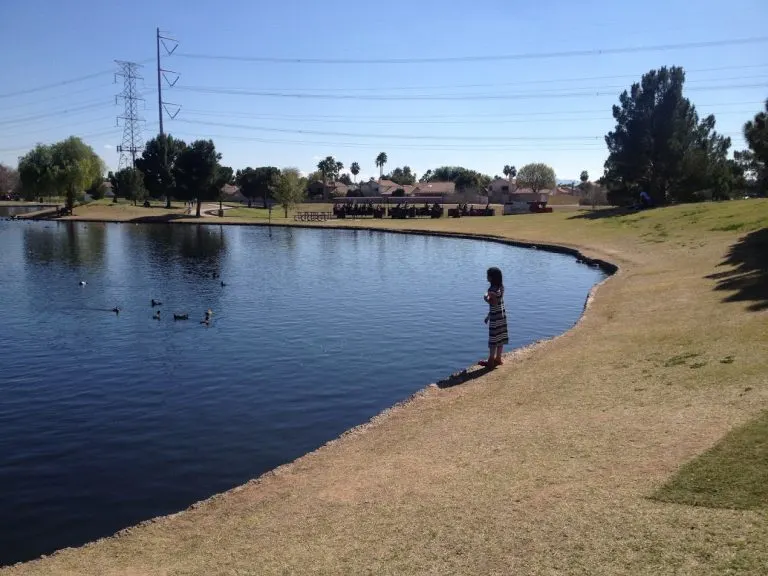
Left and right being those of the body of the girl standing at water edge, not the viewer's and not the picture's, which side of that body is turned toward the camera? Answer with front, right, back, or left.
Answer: left

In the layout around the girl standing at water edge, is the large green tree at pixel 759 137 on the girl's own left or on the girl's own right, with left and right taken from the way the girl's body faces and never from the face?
on the girl's own right
